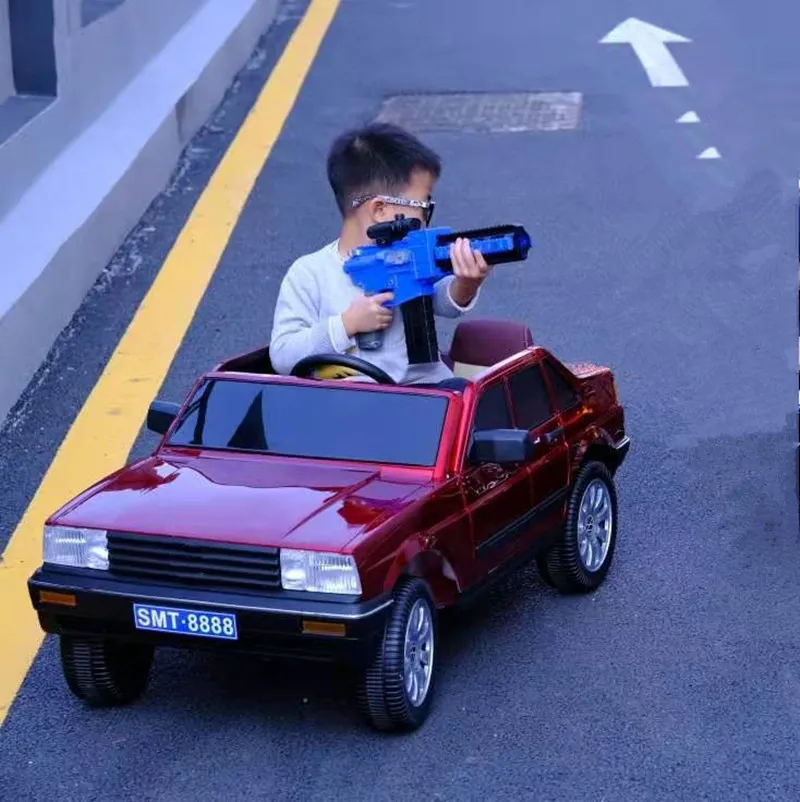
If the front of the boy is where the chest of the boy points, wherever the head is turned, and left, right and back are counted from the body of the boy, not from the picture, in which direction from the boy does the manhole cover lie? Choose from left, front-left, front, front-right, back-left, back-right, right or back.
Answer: back-left

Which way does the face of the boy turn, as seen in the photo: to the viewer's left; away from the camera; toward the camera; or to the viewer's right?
to the viewer's right

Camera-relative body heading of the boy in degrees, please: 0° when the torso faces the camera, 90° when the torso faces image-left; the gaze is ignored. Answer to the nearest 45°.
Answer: approximately 315°

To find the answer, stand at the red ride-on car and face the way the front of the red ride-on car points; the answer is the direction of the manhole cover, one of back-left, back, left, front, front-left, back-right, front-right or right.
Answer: back-right

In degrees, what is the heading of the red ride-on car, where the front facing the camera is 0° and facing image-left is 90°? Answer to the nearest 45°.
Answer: approximately 45°
